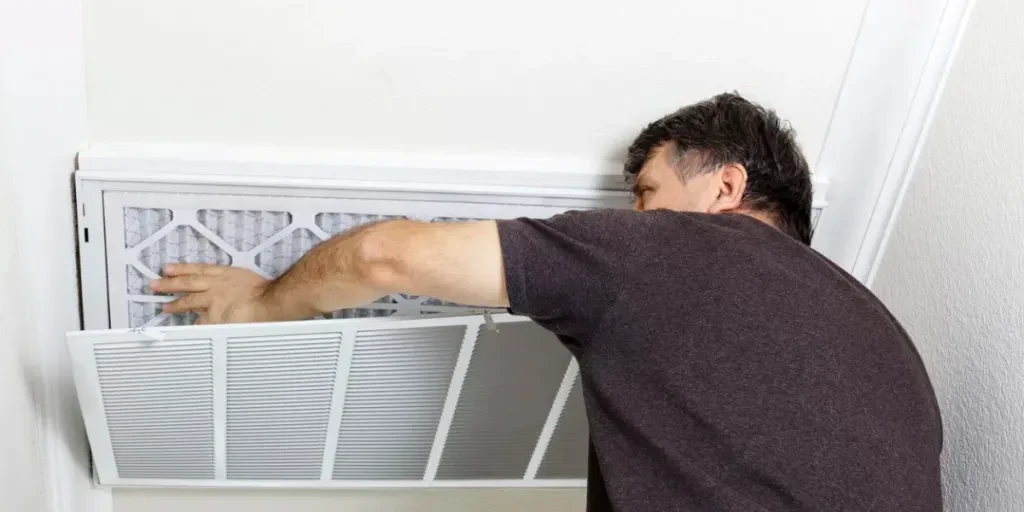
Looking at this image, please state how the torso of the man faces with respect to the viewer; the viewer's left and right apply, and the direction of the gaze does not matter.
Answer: facing away from the viewer and to the left of the viewer

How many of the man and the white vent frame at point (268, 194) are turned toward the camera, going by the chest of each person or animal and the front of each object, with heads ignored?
1

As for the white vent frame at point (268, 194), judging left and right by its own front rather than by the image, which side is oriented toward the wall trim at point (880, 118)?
left

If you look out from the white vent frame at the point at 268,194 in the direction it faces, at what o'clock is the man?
The man is roughly at 10 o'clock from the white vent frame.

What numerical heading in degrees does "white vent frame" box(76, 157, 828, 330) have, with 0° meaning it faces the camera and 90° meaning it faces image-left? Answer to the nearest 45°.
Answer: approximately 0°

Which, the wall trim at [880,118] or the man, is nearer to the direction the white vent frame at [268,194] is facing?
the man
